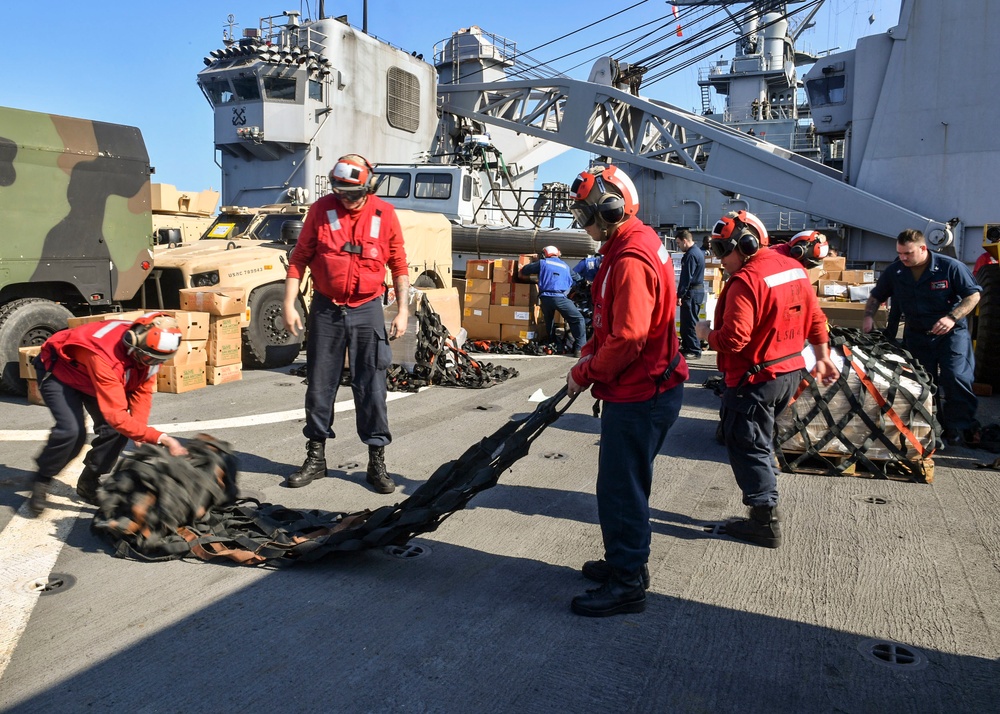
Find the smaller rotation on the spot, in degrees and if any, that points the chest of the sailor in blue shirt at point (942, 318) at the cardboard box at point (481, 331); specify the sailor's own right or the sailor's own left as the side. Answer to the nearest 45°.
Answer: approximately 90° to the sailor's own right

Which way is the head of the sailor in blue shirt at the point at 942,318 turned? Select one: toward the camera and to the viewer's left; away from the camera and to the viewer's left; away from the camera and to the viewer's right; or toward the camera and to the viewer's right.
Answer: toward the camera and to the viewer's left

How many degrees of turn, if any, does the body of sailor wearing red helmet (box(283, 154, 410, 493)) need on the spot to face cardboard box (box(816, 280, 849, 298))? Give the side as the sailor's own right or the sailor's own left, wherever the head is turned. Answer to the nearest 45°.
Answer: approximately 135° to the sailor's own left

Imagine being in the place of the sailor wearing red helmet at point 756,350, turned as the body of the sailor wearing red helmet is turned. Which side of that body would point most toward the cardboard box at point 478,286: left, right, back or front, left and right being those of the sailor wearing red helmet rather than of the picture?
front

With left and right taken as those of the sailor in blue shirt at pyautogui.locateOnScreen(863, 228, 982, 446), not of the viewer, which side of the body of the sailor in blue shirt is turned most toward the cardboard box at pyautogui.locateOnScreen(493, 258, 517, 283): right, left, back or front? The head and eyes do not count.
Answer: right

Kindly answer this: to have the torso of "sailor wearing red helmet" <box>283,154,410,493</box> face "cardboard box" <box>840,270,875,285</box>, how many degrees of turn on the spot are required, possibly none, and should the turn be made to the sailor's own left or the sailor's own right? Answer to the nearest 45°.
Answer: approximately 135° to the sailor's own left

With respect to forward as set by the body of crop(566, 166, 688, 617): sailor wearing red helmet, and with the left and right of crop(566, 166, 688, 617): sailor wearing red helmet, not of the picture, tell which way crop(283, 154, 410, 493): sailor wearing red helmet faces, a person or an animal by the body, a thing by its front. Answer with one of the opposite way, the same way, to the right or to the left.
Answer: to the left

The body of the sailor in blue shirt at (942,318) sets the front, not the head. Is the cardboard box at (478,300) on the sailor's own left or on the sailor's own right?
on the sailor's own right

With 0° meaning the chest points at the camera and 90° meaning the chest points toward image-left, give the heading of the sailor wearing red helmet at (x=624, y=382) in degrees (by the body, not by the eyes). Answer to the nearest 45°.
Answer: approximately 90°

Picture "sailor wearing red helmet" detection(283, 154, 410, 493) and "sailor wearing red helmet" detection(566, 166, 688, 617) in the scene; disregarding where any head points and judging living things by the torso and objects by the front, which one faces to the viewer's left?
"sailor wearing red helmet" detection(566, 166, 688, 617)

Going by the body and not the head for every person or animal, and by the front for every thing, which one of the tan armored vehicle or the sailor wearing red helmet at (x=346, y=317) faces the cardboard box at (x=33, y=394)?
the tan armored vehicle

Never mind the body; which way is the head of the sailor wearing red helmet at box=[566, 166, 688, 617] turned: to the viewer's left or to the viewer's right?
to the viewer's left

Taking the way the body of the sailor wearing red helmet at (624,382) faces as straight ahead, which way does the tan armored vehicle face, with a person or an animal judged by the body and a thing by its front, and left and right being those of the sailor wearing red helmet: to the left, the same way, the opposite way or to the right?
to the left

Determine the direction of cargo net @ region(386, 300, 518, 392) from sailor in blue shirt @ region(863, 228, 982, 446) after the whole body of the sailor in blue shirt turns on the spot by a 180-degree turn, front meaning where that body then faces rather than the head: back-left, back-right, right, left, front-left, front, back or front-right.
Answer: back-left

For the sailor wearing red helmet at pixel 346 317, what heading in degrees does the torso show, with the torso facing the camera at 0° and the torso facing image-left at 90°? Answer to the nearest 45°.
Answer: approximately 0°

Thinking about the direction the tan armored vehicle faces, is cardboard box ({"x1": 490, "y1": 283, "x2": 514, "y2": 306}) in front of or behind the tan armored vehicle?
behind
